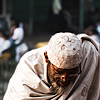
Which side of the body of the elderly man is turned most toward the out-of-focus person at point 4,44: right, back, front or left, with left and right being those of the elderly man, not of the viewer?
back

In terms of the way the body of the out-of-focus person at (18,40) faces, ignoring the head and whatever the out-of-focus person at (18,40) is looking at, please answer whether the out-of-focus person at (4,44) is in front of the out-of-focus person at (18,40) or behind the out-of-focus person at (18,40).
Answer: in front

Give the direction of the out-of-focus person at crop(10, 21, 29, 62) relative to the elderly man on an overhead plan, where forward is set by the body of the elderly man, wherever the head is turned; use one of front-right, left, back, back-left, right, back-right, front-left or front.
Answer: back

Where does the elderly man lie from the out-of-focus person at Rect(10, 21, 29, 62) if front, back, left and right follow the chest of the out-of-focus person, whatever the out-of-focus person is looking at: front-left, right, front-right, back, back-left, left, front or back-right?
left

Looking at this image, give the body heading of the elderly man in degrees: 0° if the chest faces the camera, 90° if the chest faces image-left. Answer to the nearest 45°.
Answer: approximately 0°
